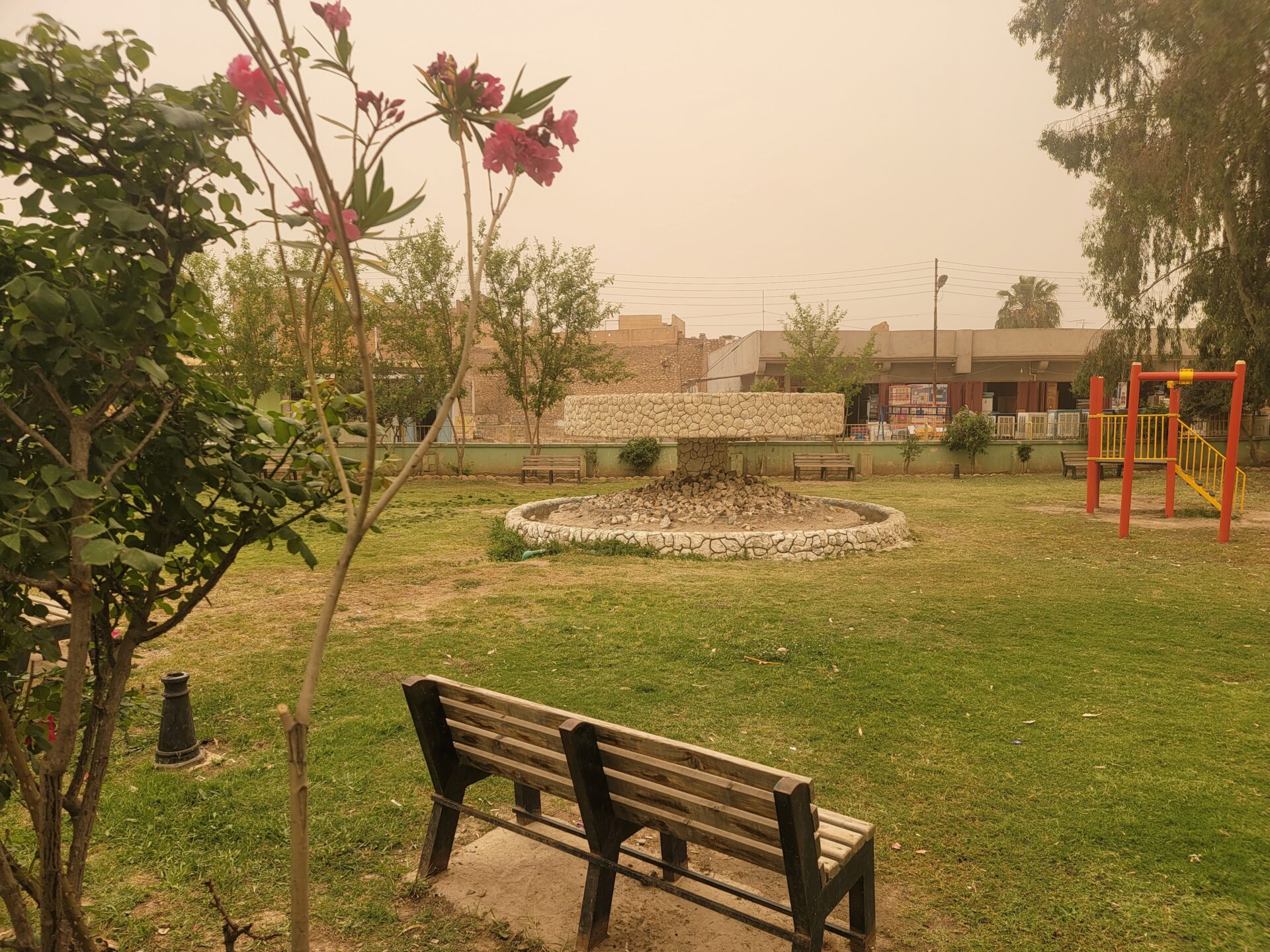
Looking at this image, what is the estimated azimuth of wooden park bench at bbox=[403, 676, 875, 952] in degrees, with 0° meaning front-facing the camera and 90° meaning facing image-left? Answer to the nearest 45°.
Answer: approximately 225°

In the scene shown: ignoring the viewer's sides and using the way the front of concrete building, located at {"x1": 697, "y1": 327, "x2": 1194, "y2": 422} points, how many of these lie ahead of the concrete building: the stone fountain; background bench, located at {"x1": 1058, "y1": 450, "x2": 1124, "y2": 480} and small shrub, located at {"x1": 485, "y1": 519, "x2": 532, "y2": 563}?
3

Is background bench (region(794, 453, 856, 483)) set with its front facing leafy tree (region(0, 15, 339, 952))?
yes

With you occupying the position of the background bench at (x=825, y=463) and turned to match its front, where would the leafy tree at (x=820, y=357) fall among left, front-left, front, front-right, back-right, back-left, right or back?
back

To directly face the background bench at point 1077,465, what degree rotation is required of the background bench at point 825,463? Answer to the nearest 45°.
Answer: approximately 90° to its left

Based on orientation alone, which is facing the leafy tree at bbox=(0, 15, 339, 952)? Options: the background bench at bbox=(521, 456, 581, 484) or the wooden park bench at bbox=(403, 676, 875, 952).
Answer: the background bench

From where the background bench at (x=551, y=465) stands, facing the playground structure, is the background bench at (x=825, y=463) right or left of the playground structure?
left

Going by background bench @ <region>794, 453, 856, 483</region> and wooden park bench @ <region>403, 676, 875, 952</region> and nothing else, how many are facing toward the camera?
1

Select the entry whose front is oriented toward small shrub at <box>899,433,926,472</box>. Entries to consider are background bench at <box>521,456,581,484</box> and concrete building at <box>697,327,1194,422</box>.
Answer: the concrete building

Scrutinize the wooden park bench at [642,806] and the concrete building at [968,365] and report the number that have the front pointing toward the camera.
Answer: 1
